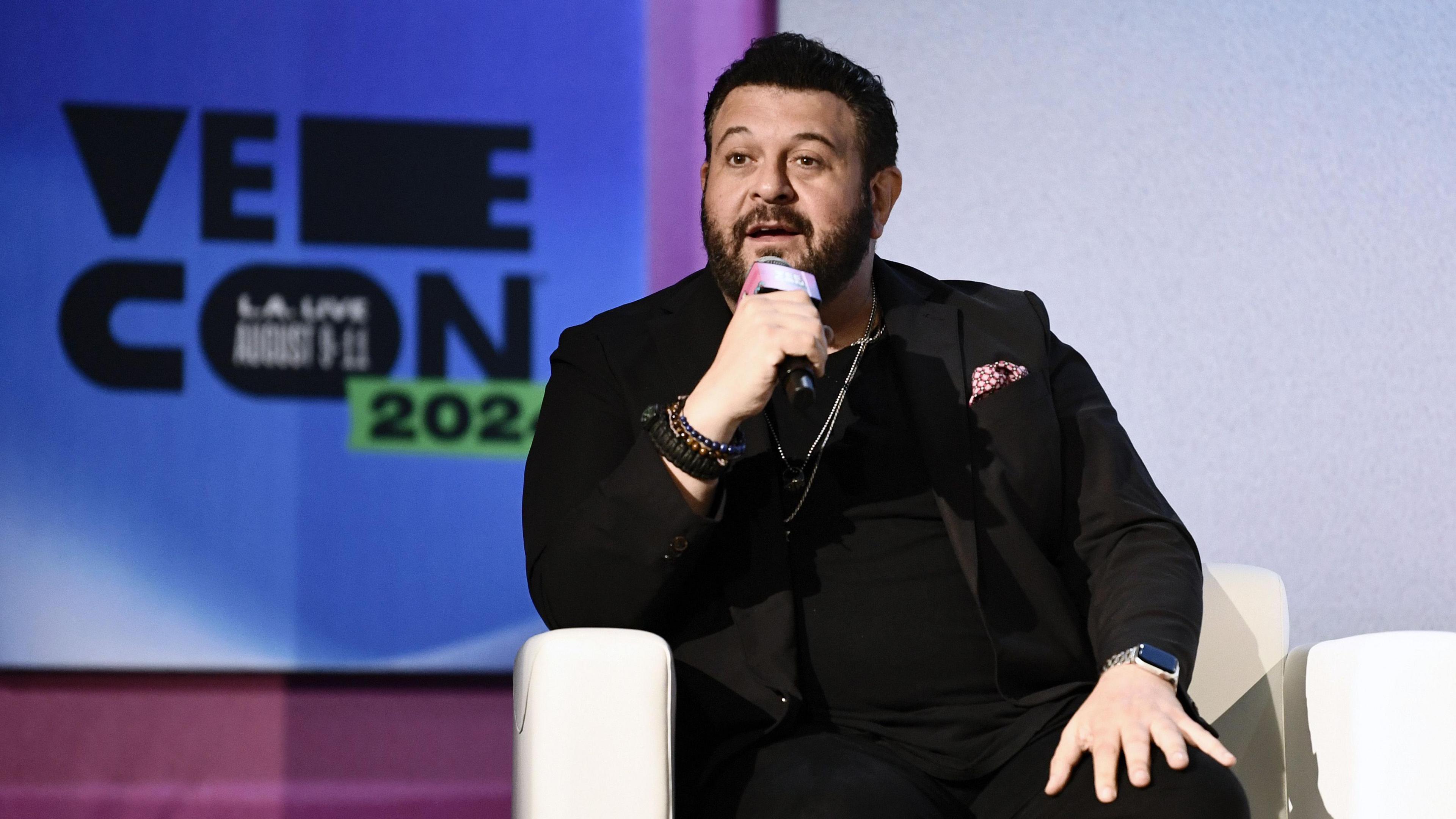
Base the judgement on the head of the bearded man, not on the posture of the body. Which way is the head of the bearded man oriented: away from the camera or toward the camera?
toward the camera

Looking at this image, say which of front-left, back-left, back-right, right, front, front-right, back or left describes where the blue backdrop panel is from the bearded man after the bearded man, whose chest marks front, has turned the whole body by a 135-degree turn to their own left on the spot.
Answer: left

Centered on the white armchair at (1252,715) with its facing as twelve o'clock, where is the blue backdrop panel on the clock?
The blue backdrop panel is roughly at 4 o'clock from the white armchair.

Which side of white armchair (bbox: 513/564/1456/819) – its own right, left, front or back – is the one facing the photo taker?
front

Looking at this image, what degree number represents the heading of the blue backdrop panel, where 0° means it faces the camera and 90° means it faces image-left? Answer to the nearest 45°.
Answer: approximately 0°

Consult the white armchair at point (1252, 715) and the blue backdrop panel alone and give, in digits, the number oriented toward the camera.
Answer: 2
